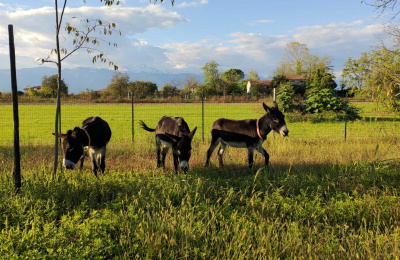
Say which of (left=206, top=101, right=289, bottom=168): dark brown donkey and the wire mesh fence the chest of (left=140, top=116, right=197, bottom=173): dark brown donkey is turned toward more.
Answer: the dark brown donkey

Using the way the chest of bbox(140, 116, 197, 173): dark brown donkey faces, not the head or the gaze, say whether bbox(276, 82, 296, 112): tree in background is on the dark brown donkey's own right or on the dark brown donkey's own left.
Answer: on the dark brown donkey's own left

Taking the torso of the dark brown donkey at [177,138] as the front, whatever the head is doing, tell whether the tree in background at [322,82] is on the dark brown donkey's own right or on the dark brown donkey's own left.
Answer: on the dark brown donkey's own left

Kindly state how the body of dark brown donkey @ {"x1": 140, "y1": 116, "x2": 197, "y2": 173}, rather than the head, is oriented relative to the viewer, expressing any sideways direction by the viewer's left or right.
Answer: facing the viewer and to the right of the viewer

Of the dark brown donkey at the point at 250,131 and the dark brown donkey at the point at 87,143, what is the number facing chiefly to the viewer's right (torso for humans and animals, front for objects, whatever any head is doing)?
1

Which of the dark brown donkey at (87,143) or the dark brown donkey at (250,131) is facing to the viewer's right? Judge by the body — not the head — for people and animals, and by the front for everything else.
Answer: the dark brown donkey at (250,131)

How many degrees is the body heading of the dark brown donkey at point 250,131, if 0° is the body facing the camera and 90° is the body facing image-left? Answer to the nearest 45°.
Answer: approximately 270°

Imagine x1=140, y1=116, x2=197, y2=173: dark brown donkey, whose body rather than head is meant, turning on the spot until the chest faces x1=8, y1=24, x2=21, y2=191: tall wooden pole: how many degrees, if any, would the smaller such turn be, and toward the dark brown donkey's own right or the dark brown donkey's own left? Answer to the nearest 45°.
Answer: approximately 90° to the dark brown donkey's own right

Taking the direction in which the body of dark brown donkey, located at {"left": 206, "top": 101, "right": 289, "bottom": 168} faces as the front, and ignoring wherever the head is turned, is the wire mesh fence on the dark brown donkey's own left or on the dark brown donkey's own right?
on the dark brown donkey's own left

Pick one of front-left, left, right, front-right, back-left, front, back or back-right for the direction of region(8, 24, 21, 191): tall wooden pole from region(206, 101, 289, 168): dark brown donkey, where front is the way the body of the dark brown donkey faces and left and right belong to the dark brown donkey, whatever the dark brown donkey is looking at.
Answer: back-right

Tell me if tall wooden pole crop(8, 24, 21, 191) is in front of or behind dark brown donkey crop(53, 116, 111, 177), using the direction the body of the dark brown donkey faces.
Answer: in front

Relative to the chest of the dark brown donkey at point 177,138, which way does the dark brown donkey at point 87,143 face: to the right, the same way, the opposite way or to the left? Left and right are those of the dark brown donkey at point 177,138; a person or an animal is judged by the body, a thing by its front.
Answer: to the right
